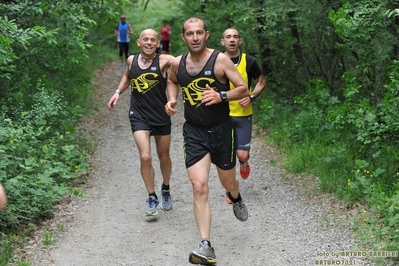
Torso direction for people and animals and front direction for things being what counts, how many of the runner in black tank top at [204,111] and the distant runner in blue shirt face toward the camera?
2

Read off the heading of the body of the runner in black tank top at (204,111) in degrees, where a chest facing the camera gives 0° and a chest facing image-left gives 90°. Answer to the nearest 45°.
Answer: approximately 0°

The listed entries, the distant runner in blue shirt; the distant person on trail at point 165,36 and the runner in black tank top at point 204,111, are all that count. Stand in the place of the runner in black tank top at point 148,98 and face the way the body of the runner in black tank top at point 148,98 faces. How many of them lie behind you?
2

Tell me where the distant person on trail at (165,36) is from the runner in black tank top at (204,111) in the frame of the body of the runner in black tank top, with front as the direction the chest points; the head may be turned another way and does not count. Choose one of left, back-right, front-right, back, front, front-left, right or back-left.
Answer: back

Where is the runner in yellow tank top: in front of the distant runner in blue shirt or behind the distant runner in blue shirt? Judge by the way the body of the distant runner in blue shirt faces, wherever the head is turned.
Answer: in front

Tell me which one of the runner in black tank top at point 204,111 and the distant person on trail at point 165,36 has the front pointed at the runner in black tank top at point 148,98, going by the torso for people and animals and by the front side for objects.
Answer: the distant person on trail

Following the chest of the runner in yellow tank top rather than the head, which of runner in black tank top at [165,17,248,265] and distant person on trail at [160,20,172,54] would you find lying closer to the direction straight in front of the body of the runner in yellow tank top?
the runner in black tank top

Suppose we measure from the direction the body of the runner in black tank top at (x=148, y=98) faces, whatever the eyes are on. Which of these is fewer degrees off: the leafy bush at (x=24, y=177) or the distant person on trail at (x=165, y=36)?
the leafy bush

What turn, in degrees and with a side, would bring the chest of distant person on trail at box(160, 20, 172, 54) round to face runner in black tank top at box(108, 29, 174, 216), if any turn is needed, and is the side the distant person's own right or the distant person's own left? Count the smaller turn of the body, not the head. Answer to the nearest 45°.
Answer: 0° — they already face them

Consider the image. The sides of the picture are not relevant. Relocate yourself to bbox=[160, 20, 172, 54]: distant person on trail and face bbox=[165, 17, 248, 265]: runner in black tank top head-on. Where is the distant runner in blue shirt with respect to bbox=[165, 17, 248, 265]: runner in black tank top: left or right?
right

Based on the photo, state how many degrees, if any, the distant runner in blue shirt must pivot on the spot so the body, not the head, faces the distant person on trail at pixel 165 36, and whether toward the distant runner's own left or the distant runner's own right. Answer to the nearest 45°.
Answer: approximately 135° to the distant runner's own left

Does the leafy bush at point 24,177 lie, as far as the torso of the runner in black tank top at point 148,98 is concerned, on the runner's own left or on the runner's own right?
on the runner's own right

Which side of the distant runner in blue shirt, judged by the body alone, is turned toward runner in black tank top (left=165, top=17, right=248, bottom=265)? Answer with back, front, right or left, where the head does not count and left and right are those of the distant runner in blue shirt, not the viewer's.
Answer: front
